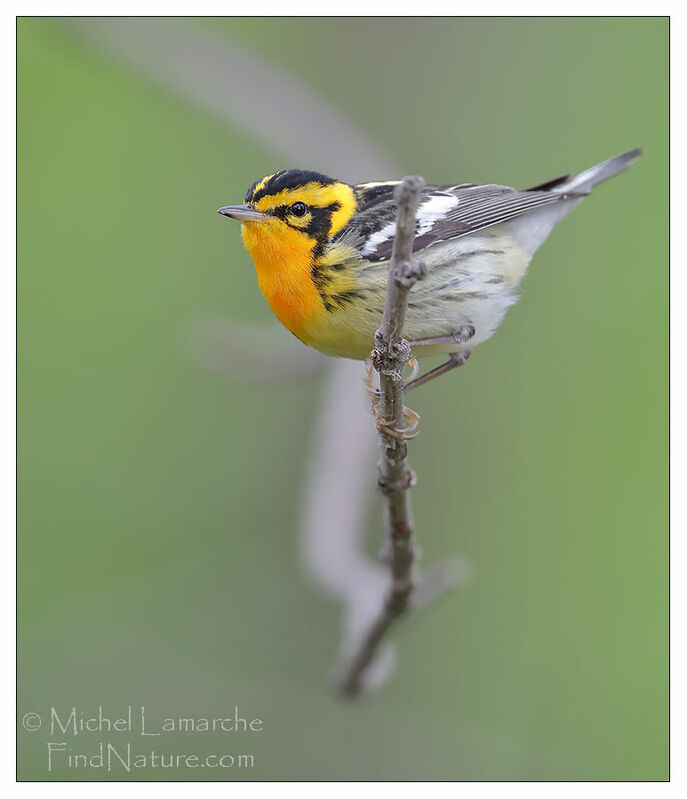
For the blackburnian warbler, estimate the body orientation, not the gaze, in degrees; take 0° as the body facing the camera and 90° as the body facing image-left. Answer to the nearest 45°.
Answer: approximately 90°
